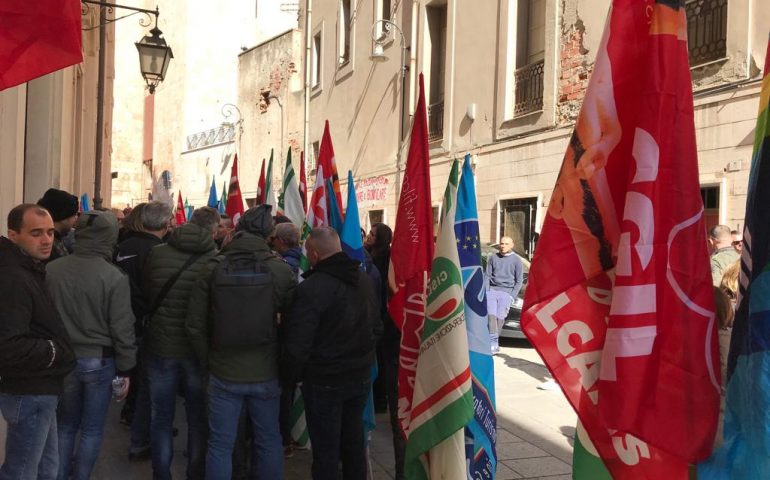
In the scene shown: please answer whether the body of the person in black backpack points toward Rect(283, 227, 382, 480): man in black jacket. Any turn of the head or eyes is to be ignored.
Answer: no

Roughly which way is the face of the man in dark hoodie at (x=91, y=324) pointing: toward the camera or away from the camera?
away from the camera

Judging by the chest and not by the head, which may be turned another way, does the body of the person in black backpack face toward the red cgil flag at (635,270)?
no

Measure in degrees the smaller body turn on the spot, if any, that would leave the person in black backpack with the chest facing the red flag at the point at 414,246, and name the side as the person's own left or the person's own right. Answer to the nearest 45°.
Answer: approximately 90° to the person's own right

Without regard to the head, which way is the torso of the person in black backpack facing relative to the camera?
away from the camera

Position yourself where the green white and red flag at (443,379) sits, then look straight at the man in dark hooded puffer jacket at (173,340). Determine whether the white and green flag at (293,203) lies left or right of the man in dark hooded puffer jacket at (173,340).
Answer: right

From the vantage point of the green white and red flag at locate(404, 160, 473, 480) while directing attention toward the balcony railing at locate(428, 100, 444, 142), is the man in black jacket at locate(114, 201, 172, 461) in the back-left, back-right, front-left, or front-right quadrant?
front-left

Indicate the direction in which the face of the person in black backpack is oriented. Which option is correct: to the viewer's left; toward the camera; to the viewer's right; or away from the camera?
away from the camera

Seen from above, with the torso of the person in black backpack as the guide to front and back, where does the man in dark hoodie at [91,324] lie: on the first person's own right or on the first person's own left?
on the first person's own left

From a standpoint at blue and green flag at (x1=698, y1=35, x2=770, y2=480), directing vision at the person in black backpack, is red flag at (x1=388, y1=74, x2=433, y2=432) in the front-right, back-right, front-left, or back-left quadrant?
front-right

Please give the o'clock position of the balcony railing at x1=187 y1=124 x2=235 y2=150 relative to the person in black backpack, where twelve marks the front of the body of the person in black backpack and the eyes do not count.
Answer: The balcony railing is roughly at 12 o'clock from the person in black backpack.

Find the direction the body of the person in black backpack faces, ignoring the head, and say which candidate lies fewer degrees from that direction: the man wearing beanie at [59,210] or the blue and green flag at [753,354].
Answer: the man wearing beanie

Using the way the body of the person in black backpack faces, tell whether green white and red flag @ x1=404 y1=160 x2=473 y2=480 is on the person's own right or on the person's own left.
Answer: on the person's own right

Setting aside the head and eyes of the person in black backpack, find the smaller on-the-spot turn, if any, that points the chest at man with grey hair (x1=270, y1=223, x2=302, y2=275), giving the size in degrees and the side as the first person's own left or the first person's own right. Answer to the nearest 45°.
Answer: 0° — they already face them

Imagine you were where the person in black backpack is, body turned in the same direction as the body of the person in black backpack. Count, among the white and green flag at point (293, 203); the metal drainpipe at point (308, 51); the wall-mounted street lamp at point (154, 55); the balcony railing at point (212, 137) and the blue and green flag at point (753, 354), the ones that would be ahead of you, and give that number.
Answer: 4

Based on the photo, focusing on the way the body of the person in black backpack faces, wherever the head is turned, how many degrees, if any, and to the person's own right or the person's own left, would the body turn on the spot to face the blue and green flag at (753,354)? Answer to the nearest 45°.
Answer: approximately 135° to the person's own right

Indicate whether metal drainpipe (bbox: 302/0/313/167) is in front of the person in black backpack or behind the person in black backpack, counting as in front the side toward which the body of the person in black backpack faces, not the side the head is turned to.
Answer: in front

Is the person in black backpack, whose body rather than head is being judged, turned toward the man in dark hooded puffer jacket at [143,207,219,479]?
no
